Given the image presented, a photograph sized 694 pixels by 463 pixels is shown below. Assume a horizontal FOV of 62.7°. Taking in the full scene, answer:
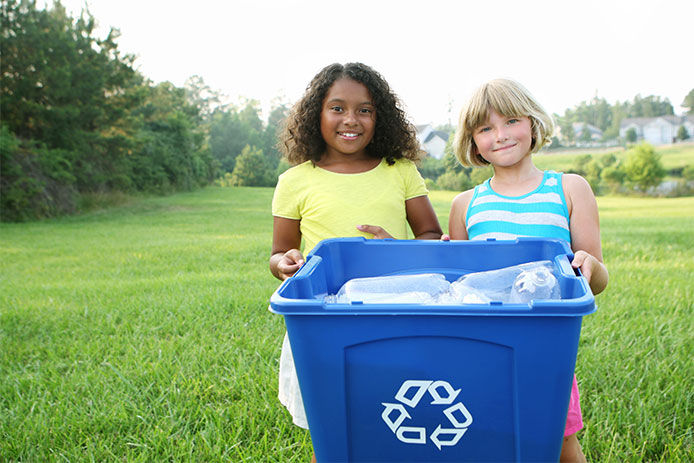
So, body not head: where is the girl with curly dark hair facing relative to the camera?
toward the camera

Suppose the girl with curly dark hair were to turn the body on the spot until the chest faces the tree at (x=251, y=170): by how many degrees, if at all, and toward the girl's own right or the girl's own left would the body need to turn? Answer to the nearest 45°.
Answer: approximately 180°

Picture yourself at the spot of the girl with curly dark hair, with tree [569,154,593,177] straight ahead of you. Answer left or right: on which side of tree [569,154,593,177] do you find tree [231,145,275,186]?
left

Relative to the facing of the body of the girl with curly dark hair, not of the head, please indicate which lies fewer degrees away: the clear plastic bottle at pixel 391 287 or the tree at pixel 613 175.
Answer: the clear plastic bottle

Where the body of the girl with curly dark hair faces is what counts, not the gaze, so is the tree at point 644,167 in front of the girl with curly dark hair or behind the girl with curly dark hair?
behind

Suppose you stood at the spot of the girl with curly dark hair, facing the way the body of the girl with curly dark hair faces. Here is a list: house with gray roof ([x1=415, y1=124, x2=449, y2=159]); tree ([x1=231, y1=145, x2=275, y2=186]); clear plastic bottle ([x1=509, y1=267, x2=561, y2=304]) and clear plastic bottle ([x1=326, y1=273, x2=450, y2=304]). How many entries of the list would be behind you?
2

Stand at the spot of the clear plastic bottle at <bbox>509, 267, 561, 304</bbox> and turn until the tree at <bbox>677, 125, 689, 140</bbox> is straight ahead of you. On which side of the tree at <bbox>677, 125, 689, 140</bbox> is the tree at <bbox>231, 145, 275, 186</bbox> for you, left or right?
left

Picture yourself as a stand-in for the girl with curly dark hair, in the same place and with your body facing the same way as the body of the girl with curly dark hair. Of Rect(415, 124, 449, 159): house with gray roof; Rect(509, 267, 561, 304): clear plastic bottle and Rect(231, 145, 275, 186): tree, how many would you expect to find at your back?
2

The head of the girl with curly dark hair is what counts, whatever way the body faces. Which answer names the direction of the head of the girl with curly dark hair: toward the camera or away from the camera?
toward the camera

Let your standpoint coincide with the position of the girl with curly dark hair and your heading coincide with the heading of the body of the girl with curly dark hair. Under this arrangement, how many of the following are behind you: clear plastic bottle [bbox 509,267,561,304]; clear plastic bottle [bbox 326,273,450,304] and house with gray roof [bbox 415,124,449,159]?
1

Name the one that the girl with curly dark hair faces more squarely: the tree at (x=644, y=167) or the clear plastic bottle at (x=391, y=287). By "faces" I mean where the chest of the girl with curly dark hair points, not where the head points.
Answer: the clear plastic bottle

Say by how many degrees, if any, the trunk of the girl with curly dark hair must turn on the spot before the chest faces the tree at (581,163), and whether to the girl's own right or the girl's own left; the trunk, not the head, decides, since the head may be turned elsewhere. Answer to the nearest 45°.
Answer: approximately 135° to the girl's own left

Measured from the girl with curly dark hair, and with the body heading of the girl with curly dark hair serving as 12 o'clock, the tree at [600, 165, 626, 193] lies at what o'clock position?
The tree is roughly at 7 o'clock from the girl with curly dark hair.

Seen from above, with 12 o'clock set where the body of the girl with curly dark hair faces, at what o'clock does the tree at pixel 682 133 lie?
The tree is roughly at 7 o'clock from the girl with curly dark hair.

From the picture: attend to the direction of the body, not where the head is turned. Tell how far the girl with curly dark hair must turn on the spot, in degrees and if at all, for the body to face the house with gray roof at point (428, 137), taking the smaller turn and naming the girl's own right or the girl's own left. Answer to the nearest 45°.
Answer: approximately 180°

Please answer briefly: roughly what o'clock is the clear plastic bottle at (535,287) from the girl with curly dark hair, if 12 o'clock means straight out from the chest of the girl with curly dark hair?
The clear plastic bottle is roughly at 11 o'clock from the girl with curly dark hair.

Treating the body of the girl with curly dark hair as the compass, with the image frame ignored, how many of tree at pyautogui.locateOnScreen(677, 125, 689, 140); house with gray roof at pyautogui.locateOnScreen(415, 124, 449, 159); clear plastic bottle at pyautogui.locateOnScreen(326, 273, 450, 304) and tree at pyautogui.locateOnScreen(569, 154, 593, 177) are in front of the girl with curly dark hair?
1
